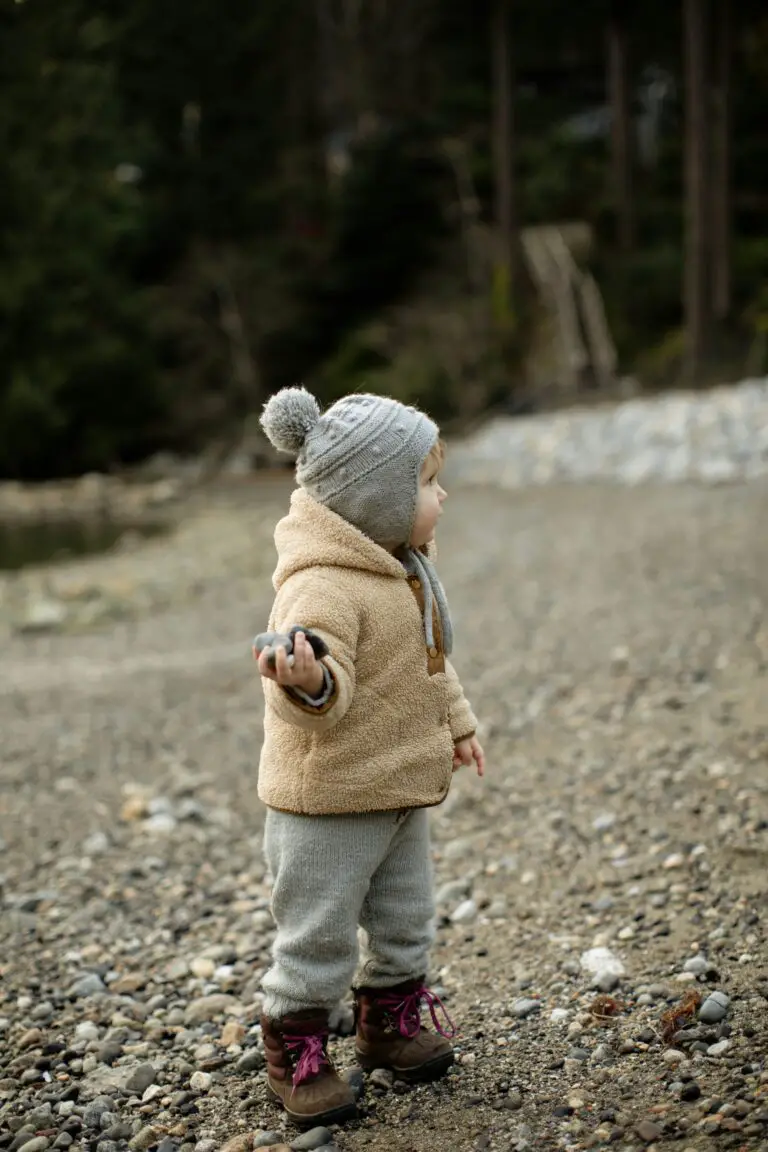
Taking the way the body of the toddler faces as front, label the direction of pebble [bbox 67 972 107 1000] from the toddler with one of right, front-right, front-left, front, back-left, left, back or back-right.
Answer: back

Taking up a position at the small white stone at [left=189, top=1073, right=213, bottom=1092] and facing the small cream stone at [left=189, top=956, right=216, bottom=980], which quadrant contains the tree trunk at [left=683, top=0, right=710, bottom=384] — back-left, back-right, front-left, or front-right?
front-right

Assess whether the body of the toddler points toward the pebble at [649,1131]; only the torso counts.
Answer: yes

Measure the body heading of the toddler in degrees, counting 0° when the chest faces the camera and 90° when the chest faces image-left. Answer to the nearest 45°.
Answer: approximately 315°

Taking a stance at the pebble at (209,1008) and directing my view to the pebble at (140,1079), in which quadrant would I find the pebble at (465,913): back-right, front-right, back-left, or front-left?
back-left

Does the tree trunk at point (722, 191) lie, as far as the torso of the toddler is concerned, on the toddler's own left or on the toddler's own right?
on the toddler's own left

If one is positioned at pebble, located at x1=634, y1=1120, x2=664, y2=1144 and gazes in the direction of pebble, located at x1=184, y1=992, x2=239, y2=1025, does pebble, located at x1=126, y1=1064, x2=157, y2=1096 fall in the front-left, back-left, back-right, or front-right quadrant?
front-left

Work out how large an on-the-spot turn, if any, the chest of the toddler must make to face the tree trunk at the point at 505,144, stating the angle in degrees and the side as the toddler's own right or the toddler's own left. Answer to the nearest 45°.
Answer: approximately 135° to the toddler's own left

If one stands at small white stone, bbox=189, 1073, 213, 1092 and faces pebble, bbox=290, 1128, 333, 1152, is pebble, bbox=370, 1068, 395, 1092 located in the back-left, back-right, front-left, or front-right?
front-left

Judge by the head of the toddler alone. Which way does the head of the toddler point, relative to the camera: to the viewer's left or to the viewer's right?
to the viewer's right
